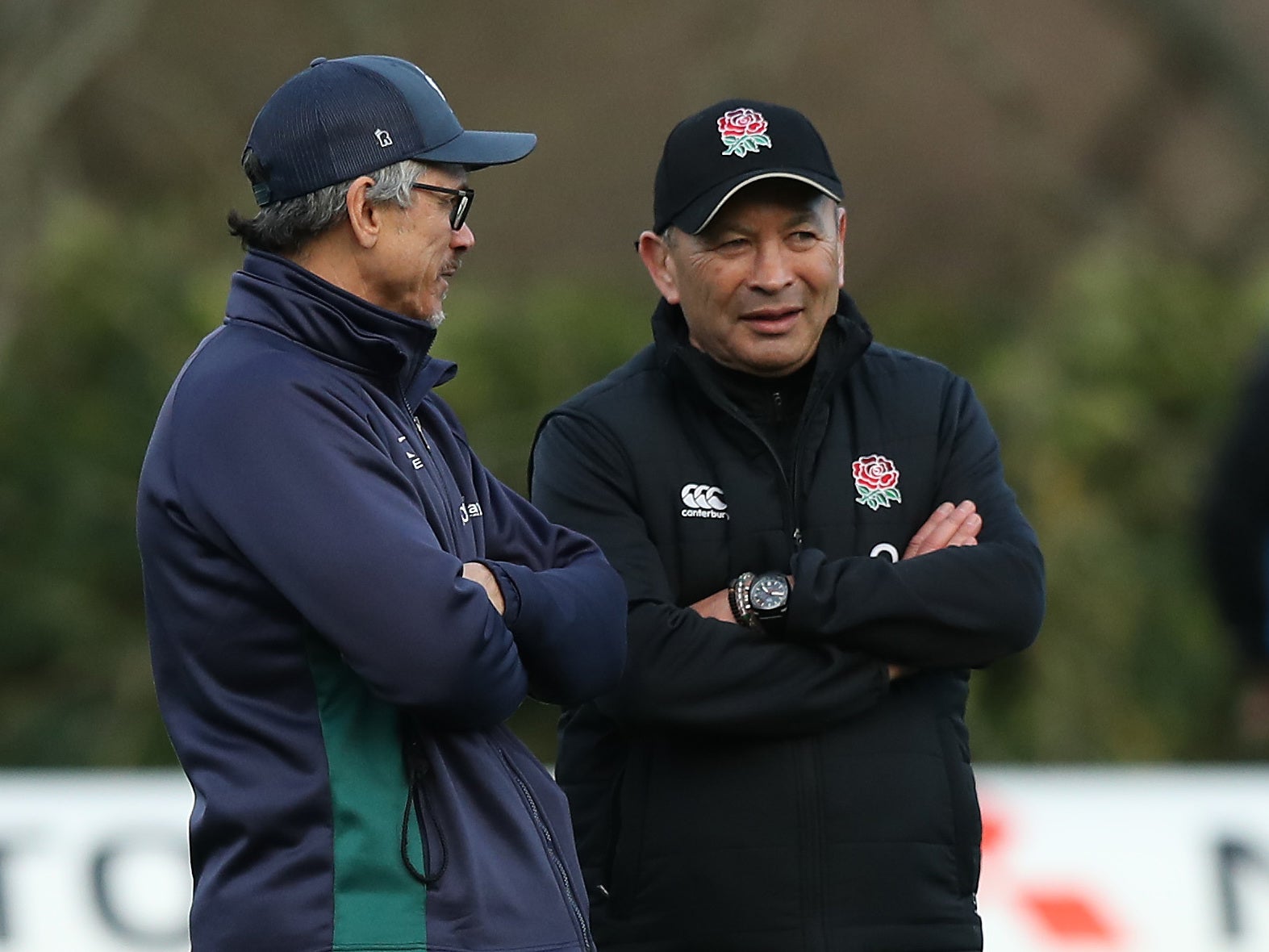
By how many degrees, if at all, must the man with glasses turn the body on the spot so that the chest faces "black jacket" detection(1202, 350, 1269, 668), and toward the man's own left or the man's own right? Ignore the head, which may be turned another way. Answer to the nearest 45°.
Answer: approximately 45° to the man's own left

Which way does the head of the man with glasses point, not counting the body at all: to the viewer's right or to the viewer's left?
to the viewer's right

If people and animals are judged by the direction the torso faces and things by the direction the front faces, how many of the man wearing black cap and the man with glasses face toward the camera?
1

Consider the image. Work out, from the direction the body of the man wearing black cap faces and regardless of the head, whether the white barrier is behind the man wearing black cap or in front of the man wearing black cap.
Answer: behind

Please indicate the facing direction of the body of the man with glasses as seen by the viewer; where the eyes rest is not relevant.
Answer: to the viewer's right

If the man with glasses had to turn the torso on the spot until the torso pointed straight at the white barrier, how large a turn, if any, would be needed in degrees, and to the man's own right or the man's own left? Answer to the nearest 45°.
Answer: approximately 45° to the man's own left

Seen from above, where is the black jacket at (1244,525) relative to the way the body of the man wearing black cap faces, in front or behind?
behind

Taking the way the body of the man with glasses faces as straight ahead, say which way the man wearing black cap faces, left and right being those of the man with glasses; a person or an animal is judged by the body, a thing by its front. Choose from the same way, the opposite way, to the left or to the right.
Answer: to the right

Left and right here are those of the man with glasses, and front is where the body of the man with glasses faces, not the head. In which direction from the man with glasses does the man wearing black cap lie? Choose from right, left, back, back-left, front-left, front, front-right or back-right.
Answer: front-left
